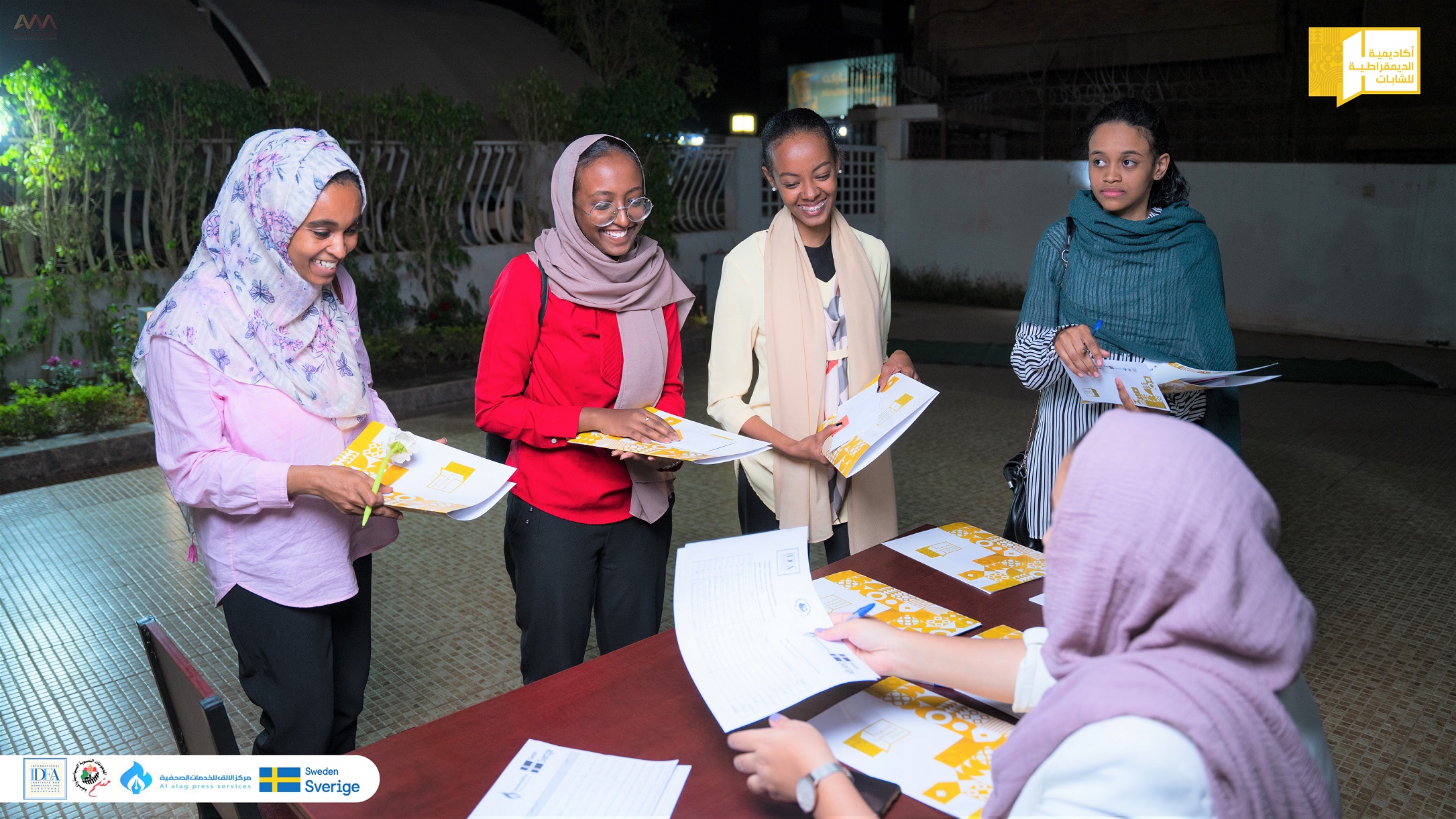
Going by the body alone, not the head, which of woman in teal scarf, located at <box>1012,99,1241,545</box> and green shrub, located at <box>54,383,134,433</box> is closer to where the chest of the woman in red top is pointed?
the woman in teal scarf

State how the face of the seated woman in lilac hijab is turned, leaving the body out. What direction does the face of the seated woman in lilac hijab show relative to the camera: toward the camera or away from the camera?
away from the camera

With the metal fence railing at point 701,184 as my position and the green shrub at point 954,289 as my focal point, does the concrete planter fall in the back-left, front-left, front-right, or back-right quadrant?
back-right

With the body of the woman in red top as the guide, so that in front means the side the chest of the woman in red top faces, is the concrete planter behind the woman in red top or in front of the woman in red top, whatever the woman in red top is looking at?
behind

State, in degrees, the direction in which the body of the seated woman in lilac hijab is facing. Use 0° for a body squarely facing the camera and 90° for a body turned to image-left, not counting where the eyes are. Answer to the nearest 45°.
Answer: approximately 135°

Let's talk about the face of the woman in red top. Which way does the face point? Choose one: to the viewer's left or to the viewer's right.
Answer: to the viewer's right

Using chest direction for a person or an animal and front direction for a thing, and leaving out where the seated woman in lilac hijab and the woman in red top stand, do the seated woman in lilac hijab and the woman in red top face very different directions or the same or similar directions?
very different directions

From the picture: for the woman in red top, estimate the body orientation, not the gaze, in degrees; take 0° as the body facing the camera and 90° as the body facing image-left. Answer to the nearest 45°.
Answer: approximately 315°
